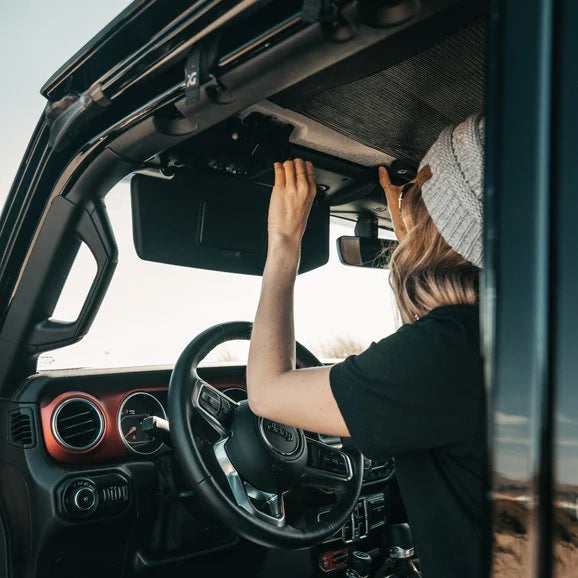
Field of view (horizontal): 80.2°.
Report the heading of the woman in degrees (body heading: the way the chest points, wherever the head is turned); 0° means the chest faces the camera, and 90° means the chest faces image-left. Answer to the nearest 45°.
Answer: approximately 135°
